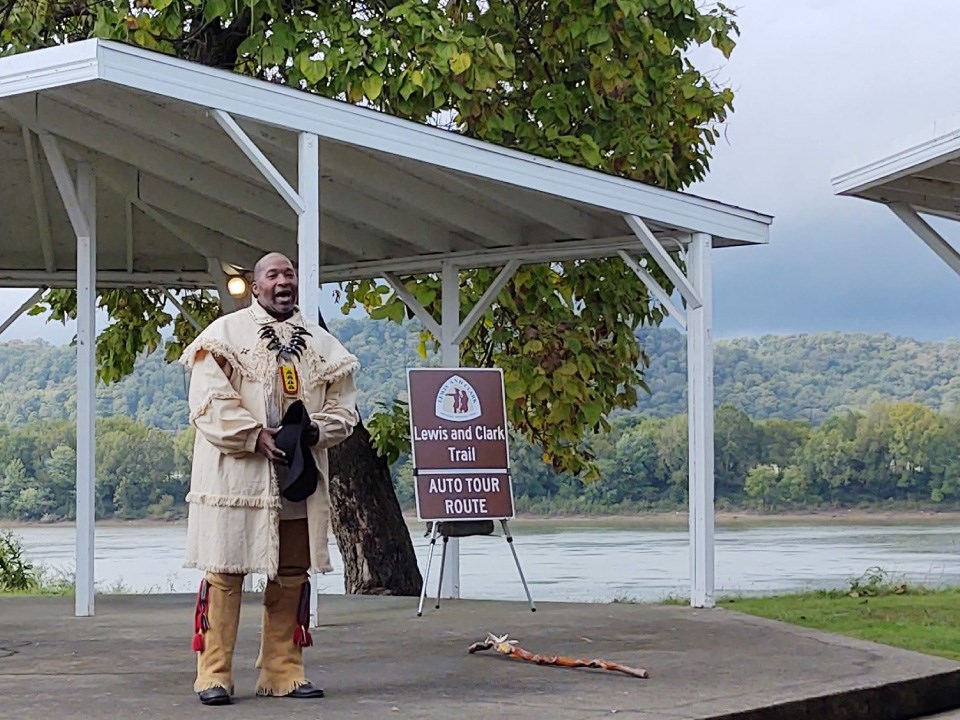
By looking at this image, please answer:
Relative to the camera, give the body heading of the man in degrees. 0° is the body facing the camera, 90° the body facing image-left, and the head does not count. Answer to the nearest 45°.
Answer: approximately 315°

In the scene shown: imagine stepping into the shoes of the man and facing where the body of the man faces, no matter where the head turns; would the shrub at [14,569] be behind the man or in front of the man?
behind

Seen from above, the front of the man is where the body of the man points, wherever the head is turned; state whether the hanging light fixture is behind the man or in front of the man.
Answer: behind

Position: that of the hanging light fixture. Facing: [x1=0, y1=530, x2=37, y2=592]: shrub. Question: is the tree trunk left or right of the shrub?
right

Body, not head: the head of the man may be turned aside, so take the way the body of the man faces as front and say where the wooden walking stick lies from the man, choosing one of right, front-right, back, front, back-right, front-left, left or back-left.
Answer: left

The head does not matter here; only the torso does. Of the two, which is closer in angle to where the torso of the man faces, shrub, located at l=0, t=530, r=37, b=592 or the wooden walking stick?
the wooden walking stick

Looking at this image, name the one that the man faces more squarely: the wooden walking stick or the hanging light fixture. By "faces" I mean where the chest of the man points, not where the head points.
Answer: the wooden walking stick
